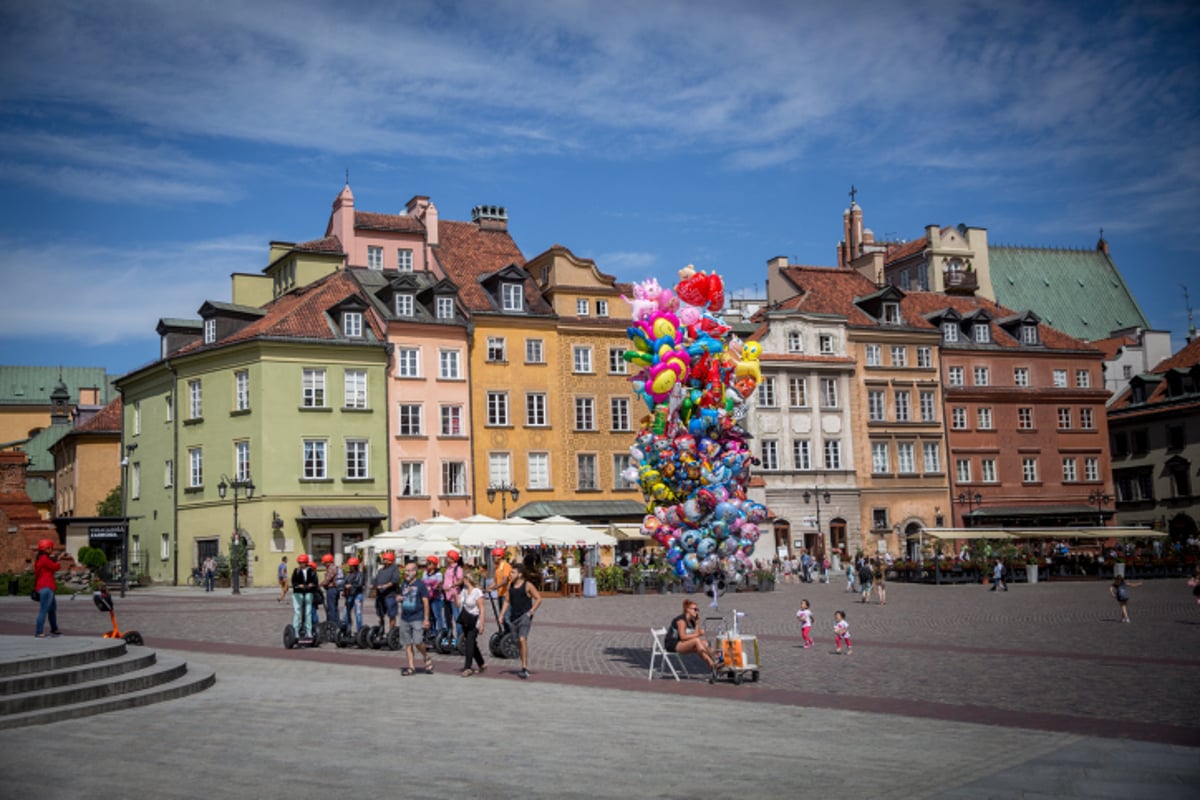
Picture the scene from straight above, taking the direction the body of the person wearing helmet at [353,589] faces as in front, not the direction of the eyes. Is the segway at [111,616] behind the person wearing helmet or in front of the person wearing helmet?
in front

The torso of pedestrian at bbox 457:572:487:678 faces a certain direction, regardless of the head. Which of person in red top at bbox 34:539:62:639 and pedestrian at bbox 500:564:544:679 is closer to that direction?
the person in red top

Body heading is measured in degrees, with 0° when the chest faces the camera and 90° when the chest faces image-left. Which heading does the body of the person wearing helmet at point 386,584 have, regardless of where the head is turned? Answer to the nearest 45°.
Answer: approximately 45°

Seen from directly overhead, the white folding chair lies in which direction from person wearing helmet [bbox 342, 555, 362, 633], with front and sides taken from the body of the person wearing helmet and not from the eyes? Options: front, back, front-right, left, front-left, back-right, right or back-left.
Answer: left

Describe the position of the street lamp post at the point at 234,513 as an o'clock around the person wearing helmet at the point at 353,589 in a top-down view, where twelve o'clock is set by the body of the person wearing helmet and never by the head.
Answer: The street lamp post is roughly at 4 o'clock from the person wearing helmet.

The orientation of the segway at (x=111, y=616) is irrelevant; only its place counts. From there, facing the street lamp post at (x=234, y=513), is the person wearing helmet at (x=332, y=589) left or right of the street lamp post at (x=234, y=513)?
right

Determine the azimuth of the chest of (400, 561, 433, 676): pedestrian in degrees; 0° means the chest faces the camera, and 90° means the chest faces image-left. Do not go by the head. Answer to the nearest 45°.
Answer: approximately 45°

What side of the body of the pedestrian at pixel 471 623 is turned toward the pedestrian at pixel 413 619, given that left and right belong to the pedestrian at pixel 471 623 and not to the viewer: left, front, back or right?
right
